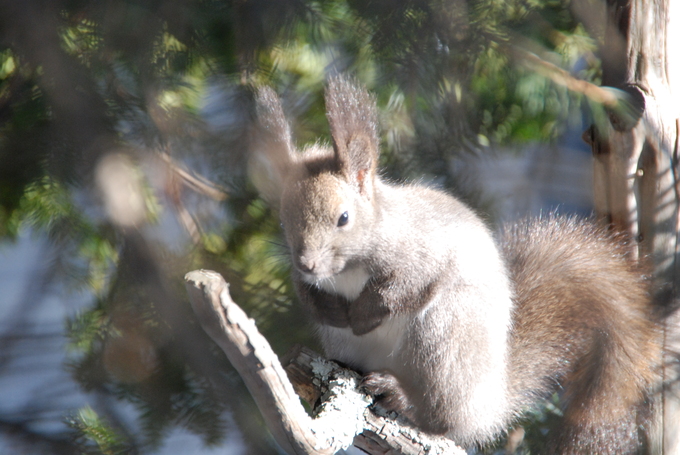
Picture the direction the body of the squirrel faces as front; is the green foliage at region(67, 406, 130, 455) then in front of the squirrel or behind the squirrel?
in front

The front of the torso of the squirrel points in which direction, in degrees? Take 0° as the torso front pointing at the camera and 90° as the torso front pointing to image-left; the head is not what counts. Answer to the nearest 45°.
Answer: approximately 45°
